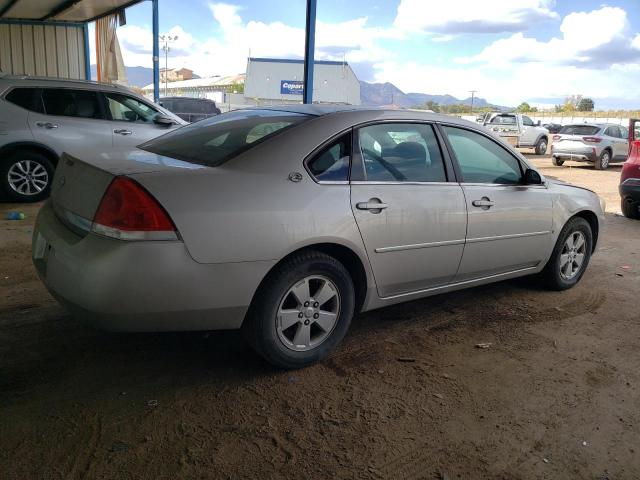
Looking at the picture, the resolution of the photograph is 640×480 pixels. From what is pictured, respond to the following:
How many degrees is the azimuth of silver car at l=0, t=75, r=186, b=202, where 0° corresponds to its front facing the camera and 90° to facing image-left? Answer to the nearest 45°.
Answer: approximately 270°

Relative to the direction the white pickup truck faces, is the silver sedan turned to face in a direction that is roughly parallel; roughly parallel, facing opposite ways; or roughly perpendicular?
roughly parallel

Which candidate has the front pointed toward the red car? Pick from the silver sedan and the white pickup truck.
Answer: the silver sedan

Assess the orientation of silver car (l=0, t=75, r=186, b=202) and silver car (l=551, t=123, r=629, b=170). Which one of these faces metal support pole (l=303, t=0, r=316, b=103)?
silver car (l=0, t=75, r=186, b=202)

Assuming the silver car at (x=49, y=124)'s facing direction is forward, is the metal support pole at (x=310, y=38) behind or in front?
in front

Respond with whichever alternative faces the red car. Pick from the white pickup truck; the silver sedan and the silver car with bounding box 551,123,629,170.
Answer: the silver sedan

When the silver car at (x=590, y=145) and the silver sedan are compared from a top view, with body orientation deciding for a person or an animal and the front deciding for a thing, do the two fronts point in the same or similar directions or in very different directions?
same or similar directions

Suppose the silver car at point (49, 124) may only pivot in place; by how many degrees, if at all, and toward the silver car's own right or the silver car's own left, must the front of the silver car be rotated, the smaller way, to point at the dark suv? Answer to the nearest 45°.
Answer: approximately 90° to the silver car's own left

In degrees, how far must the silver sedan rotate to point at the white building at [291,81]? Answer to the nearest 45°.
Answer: approximately 45° to its left

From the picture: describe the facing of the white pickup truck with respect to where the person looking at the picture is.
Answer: facing away from the viewer and to the right of the viewer

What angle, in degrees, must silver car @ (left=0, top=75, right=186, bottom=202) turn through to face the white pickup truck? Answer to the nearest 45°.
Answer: approximately 45° to its left

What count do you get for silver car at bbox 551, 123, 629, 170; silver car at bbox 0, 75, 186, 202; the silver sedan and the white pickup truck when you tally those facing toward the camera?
0

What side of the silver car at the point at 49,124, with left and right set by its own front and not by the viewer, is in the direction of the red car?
front

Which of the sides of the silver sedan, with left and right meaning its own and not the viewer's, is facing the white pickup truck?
front

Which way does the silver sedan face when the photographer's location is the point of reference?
facing away from the viewer and to the right of the viewer
